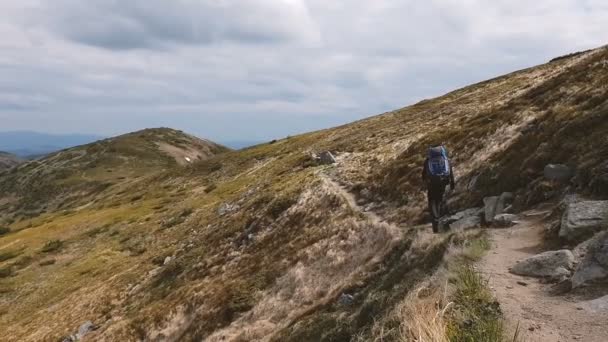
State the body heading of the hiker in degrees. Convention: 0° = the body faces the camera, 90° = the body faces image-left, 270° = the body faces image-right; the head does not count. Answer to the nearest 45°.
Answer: approximately 180°

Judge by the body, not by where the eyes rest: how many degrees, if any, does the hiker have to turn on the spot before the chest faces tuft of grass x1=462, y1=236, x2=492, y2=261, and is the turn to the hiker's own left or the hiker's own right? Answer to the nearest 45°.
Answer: approximately 180°

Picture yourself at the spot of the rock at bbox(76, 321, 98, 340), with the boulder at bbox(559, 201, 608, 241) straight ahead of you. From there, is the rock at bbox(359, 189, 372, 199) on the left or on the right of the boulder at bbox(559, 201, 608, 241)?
left

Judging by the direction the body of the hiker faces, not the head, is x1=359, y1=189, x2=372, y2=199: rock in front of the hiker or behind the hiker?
in front

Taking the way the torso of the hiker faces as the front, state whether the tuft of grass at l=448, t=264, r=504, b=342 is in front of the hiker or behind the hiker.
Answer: behind

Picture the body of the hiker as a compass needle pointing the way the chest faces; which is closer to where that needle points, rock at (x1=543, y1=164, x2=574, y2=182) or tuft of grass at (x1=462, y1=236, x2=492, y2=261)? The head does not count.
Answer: the rock

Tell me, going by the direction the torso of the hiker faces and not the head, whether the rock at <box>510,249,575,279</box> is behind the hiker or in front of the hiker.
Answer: behind

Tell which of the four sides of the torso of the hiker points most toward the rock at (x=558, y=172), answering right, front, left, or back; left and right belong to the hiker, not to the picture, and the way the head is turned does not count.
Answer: right

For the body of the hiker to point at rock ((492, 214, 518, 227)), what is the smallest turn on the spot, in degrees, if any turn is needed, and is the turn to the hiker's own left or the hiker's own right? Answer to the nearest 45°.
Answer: approximately 135° to the hiker's own right

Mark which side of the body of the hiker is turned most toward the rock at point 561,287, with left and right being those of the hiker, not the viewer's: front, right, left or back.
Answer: back
